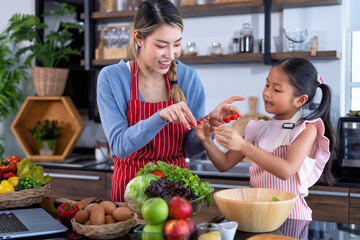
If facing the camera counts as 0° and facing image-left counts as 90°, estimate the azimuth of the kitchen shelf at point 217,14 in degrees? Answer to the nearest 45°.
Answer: approximately 0°

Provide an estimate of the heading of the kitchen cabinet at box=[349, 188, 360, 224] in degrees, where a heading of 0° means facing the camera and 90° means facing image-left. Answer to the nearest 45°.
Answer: approximately 0°

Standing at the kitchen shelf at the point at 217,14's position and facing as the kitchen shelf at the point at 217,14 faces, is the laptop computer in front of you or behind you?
in front

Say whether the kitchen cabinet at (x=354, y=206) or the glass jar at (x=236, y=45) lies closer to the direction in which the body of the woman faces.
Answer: the kitchen cabinet

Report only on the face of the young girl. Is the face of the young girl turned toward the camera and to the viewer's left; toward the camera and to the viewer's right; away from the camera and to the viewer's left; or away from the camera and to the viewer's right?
toward the camera and to the viewer's left
